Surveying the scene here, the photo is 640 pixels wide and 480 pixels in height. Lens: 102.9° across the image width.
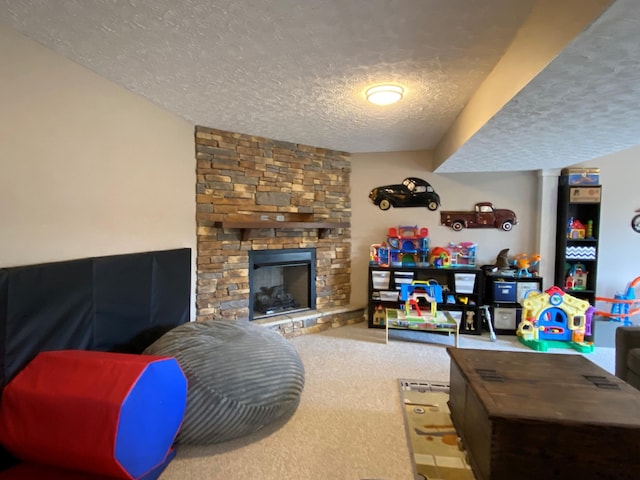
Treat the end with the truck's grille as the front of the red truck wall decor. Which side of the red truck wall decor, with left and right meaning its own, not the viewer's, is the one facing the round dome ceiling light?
right

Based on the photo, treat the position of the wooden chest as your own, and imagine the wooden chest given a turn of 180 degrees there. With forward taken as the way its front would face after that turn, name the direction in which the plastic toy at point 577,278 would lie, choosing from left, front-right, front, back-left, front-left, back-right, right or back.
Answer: front

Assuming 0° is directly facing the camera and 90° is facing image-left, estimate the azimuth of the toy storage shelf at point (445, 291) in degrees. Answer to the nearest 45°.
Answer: approximately 0°

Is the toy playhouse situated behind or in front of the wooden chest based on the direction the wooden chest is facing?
behind

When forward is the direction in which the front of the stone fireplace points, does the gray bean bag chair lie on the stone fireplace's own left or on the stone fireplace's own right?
on the stone fireplace's own right

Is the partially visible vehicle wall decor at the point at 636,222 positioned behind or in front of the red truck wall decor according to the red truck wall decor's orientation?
in front

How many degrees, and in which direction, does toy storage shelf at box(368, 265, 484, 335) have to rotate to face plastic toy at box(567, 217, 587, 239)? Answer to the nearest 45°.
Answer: approximately 90° to its left

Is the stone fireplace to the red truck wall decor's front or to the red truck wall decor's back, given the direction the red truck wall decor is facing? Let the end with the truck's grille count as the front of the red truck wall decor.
to the back

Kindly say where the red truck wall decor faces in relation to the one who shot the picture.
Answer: facing to the right of the viewer

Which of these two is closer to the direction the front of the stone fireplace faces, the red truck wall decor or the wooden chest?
the wooden chest
